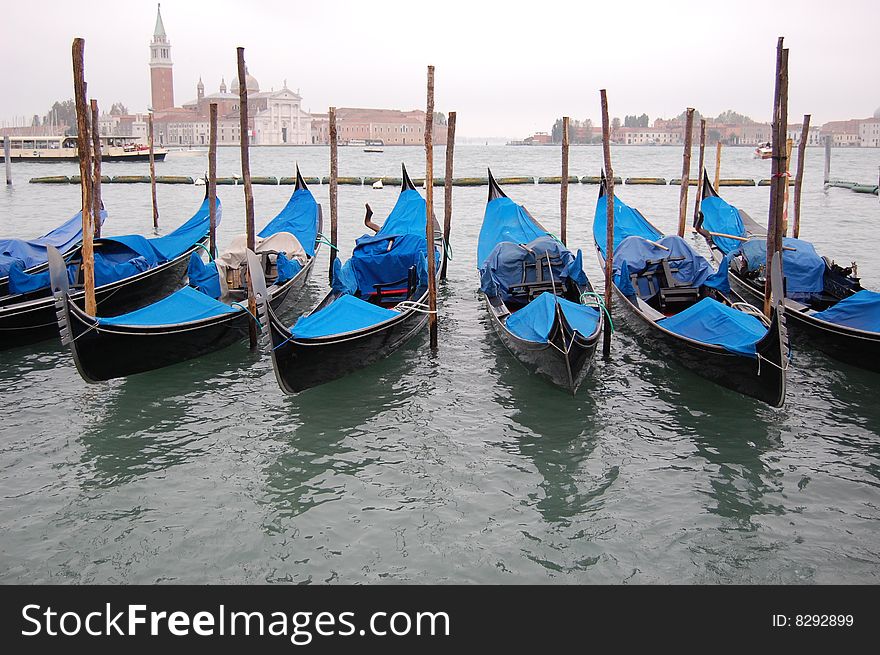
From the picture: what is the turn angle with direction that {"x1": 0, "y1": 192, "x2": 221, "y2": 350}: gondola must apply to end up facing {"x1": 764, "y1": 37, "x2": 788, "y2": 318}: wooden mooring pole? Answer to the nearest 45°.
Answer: approximately 90° to its left

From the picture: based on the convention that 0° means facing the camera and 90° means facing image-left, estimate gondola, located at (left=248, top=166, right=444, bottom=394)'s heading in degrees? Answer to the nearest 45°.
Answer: approximately 45°

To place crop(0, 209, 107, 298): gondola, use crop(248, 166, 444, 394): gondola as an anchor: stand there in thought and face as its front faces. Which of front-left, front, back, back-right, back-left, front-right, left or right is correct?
right

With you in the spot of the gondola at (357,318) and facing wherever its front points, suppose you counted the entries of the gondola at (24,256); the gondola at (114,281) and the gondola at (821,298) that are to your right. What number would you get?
2

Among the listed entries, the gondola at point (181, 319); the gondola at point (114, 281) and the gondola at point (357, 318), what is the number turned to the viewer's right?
0

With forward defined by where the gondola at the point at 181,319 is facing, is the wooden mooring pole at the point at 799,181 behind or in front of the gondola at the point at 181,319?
behind

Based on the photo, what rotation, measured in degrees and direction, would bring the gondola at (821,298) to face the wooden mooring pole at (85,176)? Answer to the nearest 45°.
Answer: approximately 90° to its right

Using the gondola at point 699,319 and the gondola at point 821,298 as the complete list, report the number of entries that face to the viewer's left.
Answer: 0

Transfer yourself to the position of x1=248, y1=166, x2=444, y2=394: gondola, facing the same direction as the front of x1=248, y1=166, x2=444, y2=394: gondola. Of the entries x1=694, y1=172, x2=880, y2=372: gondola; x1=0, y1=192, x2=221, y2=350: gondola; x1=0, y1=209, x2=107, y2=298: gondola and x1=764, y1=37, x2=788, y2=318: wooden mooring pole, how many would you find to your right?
2

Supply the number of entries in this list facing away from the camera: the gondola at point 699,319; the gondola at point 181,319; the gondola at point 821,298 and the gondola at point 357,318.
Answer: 0

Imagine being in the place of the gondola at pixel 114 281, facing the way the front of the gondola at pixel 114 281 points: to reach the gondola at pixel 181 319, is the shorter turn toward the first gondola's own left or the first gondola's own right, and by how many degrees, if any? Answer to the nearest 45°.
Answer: approximately 45° to the first gondola's own left

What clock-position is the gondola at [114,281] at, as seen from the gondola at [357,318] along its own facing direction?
the gondola at [114,281] is roughly at 3 o'clock from the gondola at [357,318].

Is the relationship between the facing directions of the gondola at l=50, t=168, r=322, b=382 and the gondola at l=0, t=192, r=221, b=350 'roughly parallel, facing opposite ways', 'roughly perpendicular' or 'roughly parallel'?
roughly parallel

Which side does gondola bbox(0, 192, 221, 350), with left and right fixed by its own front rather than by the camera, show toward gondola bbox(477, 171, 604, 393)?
left

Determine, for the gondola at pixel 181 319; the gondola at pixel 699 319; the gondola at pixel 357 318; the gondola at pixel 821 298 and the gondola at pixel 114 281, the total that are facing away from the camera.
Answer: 0

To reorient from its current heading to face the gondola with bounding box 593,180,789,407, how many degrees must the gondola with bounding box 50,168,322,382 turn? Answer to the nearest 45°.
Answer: approximately 135° to its left

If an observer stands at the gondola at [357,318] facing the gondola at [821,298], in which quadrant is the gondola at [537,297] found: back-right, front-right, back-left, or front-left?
front-left

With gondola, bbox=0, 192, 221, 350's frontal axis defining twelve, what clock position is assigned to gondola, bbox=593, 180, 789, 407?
gondola, bbox=593, 180, 789, 407 is roughly at 9 o'clock from gondola, bbox=0, 192, 221, 350.
